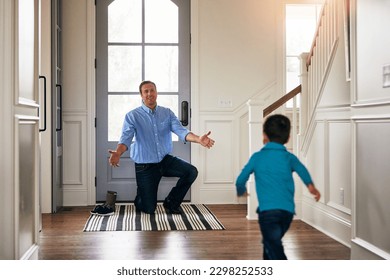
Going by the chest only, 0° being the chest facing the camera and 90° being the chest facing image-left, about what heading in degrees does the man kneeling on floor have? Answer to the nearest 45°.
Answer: approximately 315°

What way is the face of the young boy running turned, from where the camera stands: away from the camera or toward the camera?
away from the camera

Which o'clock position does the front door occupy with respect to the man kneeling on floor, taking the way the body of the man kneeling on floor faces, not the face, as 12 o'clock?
The front door is roughly at 7 o'clock from the man kneeling on floor.

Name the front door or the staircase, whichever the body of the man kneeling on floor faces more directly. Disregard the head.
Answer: the staircase

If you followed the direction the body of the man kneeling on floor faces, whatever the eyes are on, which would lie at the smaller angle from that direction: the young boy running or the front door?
the young boy running
